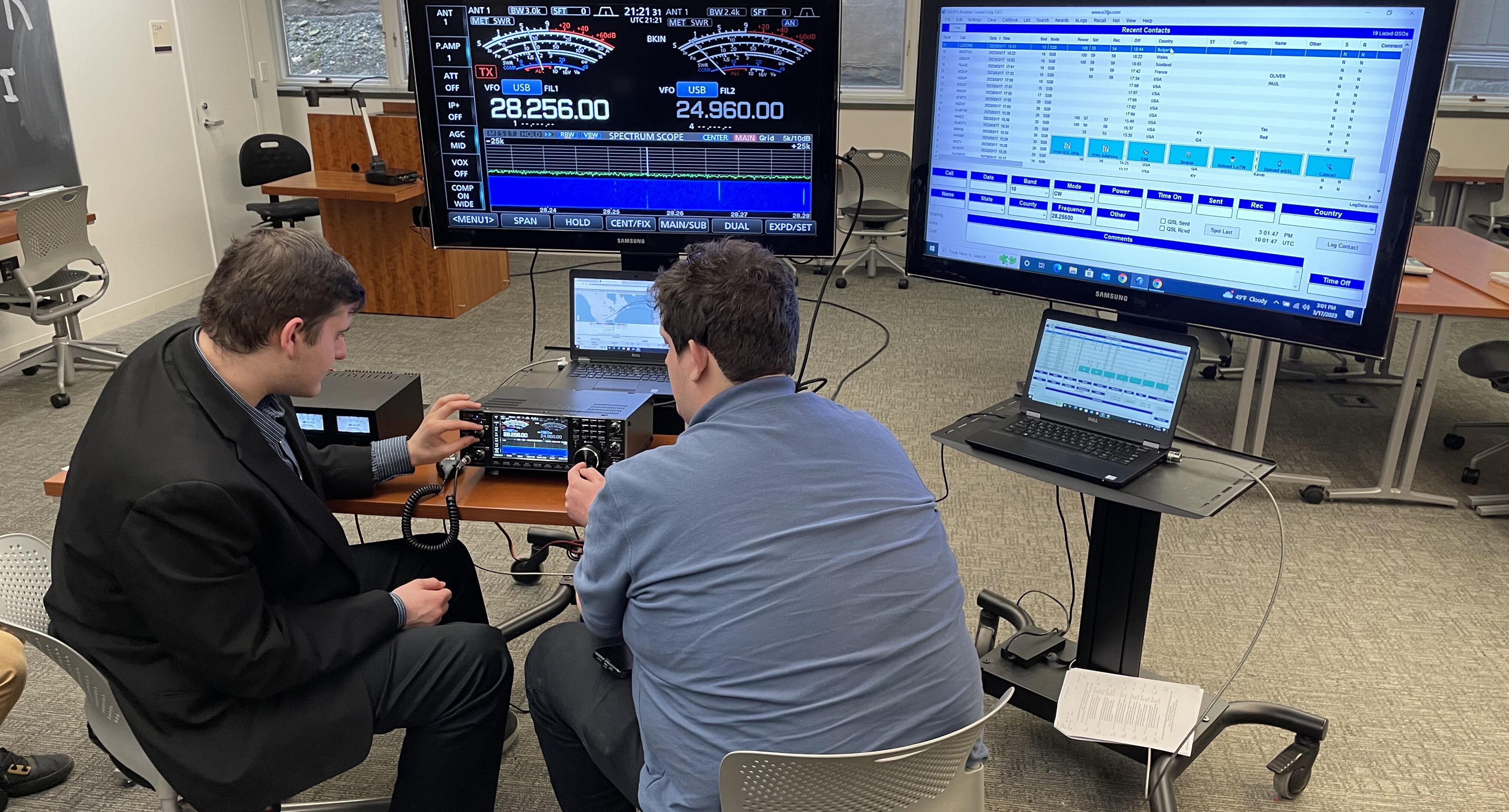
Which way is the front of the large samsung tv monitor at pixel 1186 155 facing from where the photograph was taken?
facing the viewer and to the left of the viewer

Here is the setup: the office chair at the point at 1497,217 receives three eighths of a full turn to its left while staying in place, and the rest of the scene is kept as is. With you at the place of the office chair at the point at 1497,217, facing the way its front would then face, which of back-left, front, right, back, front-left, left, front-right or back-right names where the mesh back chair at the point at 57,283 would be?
right

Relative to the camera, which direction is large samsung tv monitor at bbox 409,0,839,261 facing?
toward the camera

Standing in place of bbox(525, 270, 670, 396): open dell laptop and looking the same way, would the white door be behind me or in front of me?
behind

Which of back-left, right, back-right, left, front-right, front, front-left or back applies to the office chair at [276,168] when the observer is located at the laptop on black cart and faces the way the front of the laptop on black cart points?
right

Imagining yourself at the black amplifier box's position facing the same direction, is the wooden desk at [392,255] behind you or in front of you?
behind

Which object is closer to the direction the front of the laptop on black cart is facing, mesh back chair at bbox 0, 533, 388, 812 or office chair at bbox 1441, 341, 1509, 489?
the mesh back chair

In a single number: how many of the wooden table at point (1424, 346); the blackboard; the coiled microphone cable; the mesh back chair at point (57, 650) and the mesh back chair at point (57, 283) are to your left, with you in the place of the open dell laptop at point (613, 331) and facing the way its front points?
1

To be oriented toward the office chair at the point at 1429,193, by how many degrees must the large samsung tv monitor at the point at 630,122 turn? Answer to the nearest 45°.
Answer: approximately 135° to its left

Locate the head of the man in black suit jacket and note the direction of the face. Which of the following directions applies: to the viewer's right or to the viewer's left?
to the viewer's right

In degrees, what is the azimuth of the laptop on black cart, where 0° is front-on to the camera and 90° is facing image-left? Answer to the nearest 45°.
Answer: approximately 45°

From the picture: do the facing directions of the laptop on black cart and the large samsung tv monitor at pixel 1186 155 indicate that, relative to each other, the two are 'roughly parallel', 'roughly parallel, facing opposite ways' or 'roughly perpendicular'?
roughly parallel
